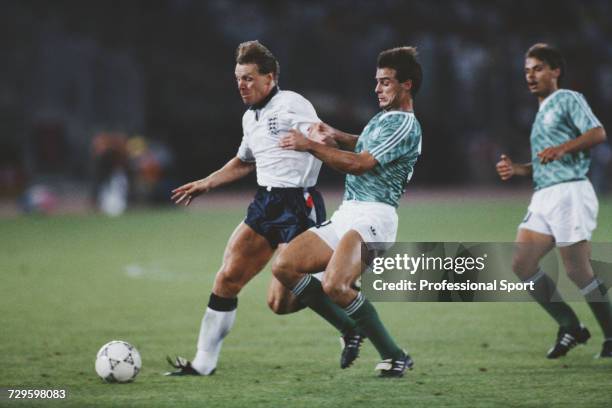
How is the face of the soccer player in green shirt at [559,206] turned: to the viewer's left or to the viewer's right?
to the viewer's left

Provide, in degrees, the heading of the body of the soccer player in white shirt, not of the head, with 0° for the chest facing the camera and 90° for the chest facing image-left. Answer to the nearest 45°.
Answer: approximately 45°

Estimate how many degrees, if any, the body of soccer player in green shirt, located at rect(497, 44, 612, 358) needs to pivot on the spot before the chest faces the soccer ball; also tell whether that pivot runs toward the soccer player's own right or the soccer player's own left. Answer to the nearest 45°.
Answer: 0° — they already face it

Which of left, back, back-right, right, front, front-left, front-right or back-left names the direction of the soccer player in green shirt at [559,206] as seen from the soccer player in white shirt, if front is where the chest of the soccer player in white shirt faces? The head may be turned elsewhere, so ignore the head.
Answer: back-left

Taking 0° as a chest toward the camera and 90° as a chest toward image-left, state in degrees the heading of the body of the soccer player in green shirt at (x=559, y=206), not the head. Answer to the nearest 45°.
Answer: approximately 45°
